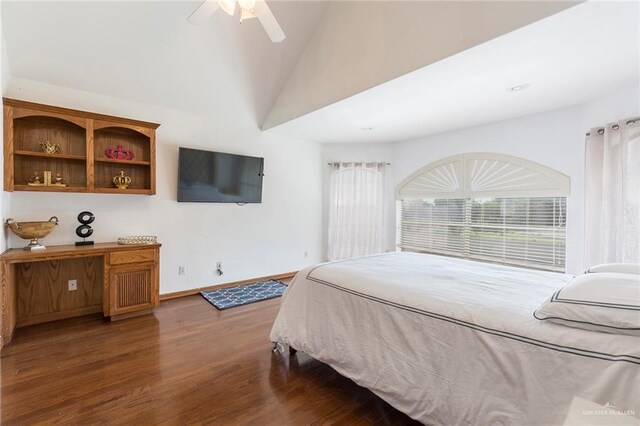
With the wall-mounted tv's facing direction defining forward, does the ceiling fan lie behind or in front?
in front

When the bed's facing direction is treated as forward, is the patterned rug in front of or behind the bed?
in front

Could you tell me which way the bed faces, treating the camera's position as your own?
facing away from the viewer and to the left of the viewer

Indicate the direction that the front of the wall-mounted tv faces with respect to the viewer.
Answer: facing the viewer and to the right of the viewer

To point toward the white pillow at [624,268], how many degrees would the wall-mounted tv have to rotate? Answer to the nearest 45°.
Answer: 0° — it already faces it

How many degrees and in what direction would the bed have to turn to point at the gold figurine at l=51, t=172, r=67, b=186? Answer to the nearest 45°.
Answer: approximately 45° to its left

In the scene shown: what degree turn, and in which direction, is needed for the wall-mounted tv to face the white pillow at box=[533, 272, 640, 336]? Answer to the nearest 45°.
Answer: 0° — it already faces it

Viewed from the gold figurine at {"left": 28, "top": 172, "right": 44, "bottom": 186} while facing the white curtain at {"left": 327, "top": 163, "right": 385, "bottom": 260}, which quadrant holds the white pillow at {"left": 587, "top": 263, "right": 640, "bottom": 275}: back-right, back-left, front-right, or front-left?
front-right

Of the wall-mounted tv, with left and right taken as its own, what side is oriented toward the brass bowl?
right
